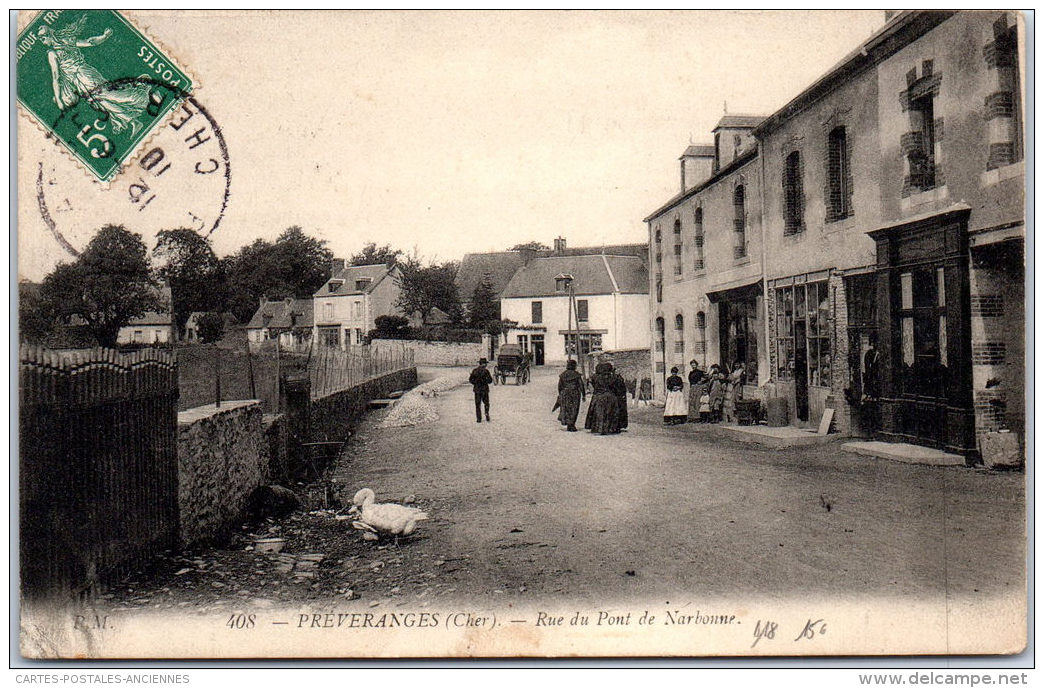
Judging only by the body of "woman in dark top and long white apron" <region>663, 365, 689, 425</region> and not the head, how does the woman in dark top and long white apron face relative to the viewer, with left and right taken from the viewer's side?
facing the viewer

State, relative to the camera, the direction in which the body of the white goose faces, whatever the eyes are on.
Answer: to the viewer's left

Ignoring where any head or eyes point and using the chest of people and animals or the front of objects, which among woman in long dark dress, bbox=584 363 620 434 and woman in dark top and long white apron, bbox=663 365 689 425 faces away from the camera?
woman in long dark dress, bbox=584 363 620 434

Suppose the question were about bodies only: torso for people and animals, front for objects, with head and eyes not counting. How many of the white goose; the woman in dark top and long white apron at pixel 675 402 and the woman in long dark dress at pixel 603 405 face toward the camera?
1

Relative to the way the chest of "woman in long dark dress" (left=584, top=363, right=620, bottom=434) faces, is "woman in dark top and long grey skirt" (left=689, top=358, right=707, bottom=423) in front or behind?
in front

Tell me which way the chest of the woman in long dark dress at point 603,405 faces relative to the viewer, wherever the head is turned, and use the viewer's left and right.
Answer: facing away from the viewer

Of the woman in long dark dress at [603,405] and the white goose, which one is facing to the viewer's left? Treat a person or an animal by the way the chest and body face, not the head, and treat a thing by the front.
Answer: the white goose

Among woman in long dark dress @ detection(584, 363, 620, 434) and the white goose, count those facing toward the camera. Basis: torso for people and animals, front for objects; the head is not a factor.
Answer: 0

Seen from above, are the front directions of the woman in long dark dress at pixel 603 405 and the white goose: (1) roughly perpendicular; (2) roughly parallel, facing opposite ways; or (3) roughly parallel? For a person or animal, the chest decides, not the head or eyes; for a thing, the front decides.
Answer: roughly perpendicular

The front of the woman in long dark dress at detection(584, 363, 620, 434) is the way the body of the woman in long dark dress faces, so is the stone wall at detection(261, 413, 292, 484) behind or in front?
behind

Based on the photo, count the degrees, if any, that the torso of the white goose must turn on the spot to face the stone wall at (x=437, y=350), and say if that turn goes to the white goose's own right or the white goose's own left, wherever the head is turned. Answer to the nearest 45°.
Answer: approximately 90° to the white goose's own right

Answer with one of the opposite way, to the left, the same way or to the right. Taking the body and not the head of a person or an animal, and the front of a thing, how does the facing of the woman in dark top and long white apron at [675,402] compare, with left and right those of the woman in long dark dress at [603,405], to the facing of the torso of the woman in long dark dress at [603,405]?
the opposite way

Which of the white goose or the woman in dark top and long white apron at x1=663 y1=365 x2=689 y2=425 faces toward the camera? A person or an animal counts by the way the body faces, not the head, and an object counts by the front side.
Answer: the woman in dark top and long white apron
